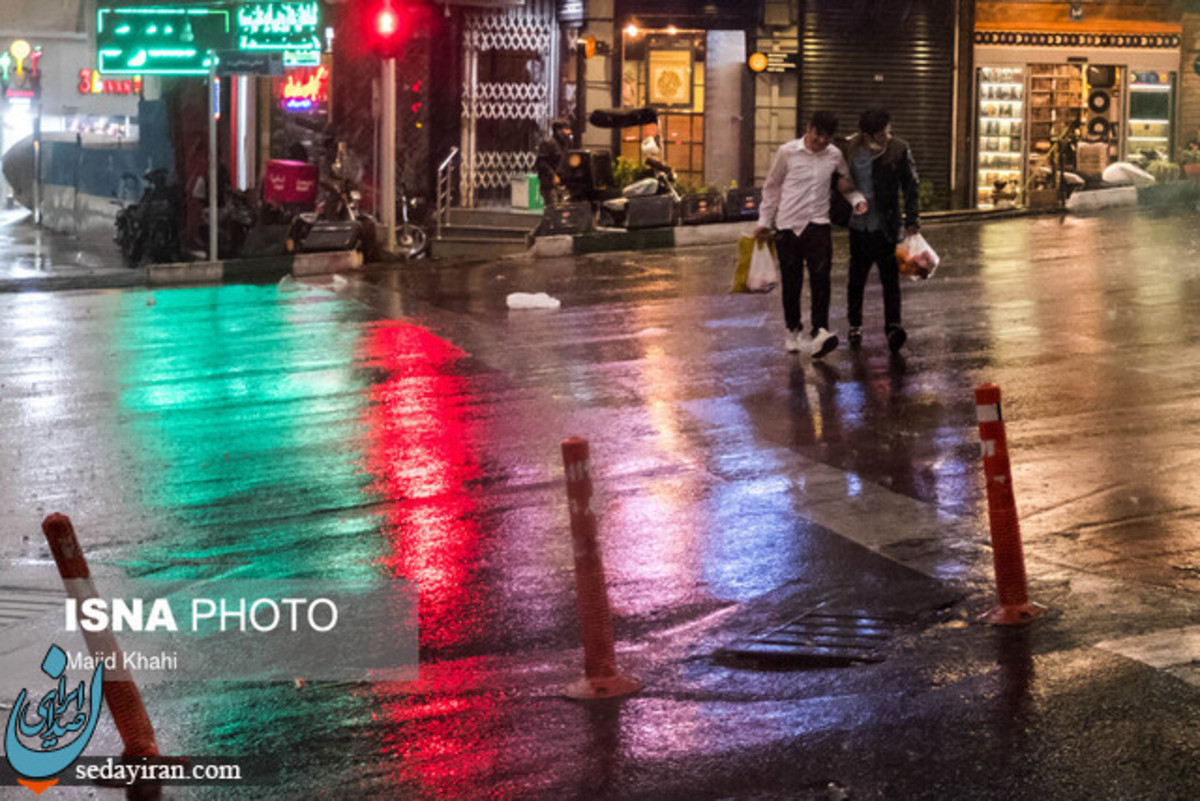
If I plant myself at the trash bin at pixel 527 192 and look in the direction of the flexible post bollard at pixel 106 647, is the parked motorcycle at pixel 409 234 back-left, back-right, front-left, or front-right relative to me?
front-right

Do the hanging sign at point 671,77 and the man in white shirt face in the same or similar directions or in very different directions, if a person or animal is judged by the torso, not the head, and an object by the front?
same or similar directions

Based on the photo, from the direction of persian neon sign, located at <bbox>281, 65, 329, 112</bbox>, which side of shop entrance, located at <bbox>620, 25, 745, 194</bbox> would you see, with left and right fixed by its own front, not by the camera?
right

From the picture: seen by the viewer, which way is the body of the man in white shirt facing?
toward the camera

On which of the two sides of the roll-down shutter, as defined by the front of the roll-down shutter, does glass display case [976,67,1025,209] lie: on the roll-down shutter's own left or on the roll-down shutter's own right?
on the roll-down shutter's own left

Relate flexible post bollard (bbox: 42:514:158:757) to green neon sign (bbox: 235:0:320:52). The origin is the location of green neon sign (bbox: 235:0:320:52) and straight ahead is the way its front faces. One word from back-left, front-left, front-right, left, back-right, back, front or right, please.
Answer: front

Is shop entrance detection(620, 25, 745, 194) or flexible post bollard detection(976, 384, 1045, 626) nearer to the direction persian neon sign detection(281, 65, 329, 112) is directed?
the flexible post bollard

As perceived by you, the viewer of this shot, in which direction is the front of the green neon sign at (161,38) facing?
facing the viewer

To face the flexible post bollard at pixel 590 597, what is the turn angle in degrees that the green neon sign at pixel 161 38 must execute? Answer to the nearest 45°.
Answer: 0° — it already faces it

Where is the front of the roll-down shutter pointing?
toward the camera

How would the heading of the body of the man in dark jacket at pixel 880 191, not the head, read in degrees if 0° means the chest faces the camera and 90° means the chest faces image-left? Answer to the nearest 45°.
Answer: approximately 0°

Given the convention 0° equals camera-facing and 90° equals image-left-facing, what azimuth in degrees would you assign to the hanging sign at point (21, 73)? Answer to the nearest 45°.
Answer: approximately 0°

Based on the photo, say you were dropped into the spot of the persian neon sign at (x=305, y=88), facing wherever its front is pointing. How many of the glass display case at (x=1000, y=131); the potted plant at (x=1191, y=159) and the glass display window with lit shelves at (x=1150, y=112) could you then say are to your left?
3

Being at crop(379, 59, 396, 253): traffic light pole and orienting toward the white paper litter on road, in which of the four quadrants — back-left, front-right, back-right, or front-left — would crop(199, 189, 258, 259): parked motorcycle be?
back-right

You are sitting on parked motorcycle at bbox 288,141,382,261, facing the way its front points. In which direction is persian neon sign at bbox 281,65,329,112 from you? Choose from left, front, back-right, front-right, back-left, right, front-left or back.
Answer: back-left

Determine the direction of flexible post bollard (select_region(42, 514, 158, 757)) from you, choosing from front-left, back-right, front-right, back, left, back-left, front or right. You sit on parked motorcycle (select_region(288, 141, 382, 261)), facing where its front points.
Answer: front-right

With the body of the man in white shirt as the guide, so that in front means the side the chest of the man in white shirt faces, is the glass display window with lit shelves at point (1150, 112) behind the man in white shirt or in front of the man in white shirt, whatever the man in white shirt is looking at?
behind

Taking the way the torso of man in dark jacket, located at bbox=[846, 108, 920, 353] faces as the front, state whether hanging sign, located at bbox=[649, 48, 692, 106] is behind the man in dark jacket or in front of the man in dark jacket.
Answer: behind
